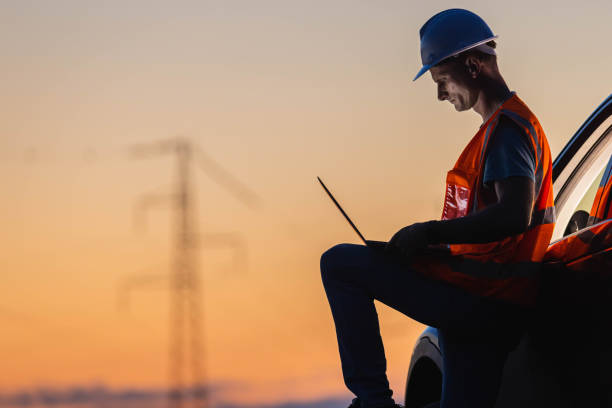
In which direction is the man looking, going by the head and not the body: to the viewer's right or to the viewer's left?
to the viewer's left

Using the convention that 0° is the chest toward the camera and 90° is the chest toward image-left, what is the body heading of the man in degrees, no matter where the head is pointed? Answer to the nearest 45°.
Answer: approximately 90°
